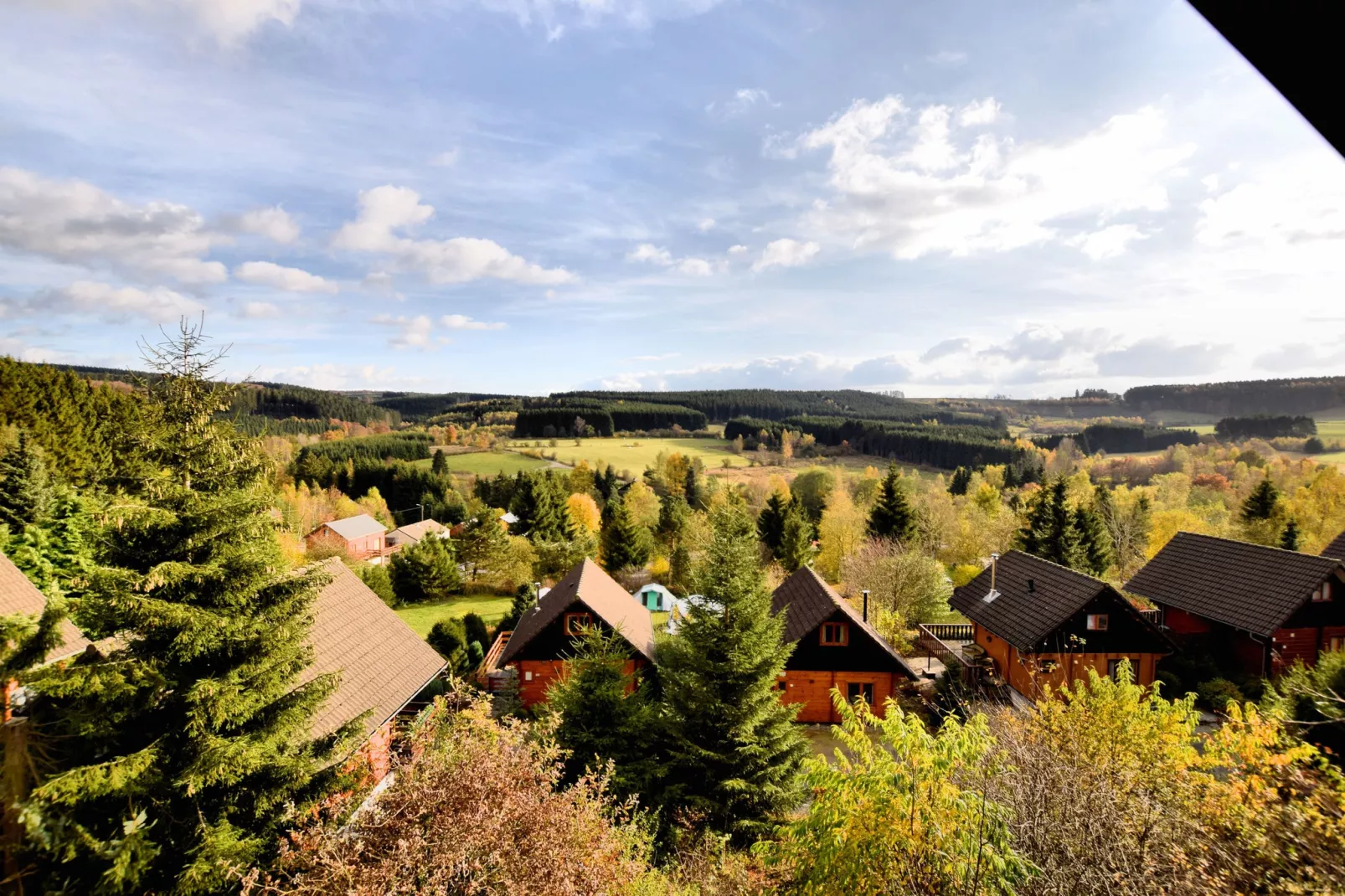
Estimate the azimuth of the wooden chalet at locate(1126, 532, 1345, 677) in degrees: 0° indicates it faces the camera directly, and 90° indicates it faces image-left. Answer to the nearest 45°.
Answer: approximately 315°

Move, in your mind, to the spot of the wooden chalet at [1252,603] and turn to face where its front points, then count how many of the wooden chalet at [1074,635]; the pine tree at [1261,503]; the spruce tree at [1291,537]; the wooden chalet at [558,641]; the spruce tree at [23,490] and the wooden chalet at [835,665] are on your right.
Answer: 4

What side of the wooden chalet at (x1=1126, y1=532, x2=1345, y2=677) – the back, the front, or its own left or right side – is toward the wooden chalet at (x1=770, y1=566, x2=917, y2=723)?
right

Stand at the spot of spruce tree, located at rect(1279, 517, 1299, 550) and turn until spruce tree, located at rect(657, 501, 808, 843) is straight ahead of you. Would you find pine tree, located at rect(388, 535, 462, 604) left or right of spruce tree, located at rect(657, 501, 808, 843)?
right

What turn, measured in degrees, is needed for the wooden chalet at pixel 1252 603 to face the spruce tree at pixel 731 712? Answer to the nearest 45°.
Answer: approximately 90° to its right

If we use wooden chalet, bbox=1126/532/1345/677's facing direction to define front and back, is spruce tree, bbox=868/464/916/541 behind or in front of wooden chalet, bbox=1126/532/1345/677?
behind

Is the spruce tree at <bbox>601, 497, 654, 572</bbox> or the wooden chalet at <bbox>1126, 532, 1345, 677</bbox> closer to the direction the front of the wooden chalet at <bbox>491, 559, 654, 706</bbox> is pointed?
the wooden chalet

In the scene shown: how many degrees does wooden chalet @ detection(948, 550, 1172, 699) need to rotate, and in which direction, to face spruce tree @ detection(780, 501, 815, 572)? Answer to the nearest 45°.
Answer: approximately 180°

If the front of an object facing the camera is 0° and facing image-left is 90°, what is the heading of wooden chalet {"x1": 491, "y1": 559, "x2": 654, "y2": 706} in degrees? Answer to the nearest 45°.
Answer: approximately 0°

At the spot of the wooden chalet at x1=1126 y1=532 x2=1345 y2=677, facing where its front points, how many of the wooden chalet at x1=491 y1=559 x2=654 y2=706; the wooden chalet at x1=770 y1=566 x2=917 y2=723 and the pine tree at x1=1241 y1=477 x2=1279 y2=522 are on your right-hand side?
2

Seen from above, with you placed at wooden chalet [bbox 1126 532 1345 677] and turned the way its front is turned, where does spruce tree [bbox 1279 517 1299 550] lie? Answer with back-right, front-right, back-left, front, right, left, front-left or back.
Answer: back-left

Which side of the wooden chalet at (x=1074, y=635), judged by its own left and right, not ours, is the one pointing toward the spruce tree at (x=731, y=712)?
right
